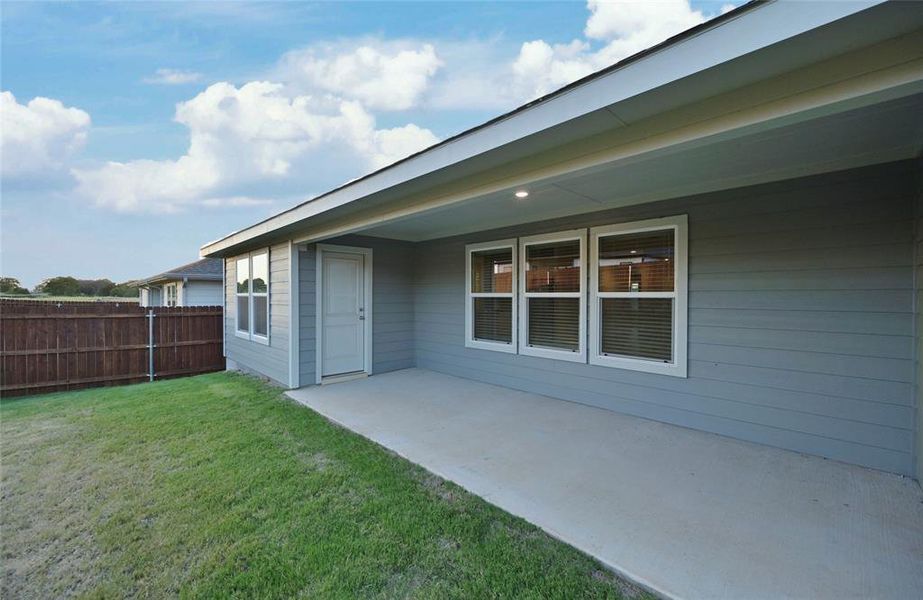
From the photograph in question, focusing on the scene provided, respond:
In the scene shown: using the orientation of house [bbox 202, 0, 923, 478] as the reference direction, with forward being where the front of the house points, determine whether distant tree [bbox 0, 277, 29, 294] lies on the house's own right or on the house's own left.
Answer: on the house's own right

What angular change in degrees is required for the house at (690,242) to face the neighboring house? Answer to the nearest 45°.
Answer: approximately 90° to its left

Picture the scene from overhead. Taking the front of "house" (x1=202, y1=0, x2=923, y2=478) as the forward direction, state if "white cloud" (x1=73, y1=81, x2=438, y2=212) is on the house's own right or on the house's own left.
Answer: on the house's own right
